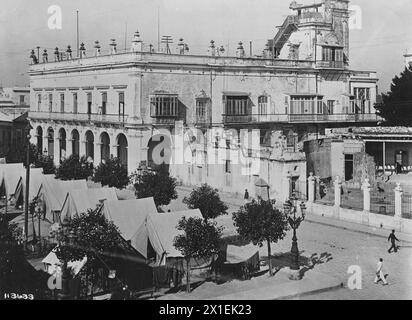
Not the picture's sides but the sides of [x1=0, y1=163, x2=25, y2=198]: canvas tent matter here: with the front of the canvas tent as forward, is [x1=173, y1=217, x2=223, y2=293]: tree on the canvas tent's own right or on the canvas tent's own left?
on the canvas tent's own left

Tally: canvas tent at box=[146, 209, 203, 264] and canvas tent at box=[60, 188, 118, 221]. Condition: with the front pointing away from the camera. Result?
0

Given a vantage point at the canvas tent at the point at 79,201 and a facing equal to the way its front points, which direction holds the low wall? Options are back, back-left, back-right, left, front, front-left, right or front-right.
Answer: back-left

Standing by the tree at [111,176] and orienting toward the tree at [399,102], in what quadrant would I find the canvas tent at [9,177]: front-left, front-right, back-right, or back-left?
back-left

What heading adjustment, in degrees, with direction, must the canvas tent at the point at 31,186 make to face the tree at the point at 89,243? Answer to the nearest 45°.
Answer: approximately 45° to its left

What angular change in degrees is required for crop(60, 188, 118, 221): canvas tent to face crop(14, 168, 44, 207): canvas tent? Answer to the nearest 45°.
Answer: approximately 135° to its right

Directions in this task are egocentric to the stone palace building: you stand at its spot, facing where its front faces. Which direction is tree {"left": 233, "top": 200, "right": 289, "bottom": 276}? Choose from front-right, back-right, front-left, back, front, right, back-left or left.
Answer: front-left
